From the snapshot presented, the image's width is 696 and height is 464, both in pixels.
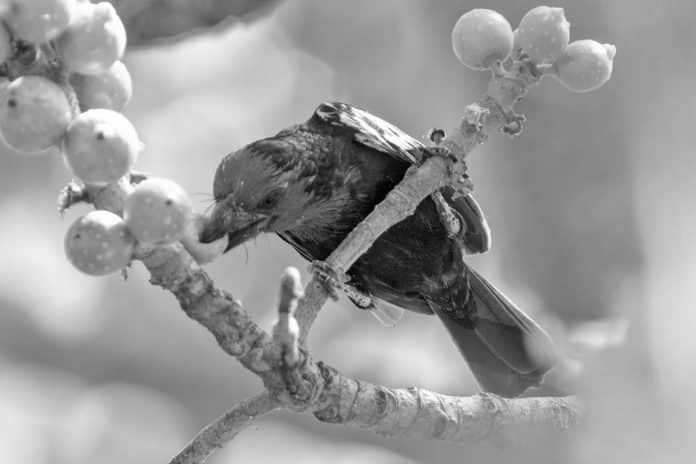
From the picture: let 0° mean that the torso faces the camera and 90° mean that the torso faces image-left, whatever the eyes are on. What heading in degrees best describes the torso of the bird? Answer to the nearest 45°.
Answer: approximately 45°

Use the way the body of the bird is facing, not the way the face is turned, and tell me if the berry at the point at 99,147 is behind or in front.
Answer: in front

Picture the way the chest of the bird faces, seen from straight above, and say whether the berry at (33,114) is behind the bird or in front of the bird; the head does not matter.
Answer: in front

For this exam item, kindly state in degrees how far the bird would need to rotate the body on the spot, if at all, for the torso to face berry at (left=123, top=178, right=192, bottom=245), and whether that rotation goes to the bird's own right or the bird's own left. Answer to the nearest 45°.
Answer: approximately 45° to the bird's own left
